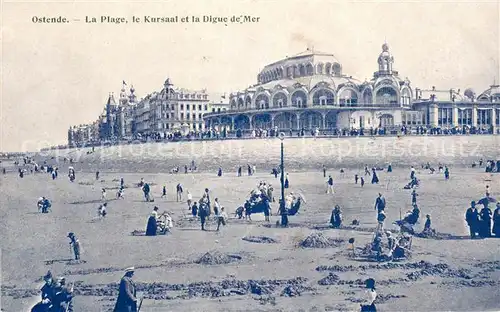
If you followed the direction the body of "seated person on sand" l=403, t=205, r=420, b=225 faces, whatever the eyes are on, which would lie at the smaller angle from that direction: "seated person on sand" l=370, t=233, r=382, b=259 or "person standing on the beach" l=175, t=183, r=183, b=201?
the person standing on the beach

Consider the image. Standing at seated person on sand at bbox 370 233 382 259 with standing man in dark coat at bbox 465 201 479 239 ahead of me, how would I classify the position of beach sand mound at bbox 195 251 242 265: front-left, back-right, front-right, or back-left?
back-left

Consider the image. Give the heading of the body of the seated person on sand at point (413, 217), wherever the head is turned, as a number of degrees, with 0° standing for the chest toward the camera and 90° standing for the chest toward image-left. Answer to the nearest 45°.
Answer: approximately 90°

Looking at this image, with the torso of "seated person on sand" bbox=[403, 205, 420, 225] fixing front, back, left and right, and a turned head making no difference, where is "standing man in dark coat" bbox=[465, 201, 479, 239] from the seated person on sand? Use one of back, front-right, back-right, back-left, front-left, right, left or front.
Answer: back
